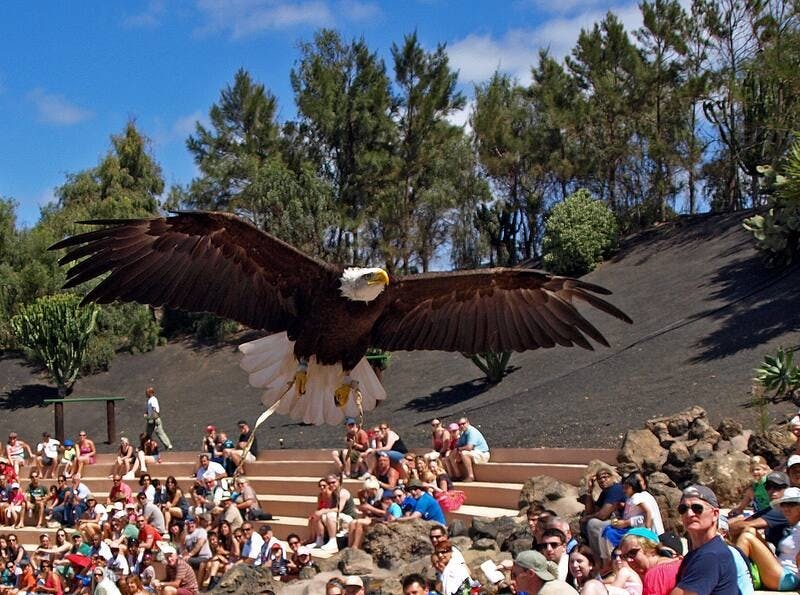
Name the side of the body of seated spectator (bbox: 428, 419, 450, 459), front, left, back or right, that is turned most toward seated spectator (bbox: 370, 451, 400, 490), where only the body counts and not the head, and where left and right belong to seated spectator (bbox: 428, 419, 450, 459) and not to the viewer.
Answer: front

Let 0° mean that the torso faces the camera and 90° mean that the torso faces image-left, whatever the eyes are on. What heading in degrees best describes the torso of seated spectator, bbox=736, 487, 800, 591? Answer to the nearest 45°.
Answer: approximately 90°

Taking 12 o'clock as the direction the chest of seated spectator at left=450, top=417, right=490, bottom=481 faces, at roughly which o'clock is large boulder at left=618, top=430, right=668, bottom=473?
The large boulder is roughly at 9 o'clock from the seated spectator.

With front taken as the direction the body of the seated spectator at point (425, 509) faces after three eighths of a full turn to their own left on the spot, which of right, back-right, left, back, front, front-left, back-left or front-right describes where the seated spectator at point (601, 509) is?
front-right

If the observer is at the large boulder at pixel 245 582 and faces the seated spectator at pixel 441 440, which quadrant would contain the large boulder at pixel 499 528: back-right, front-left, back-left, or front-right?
front-right

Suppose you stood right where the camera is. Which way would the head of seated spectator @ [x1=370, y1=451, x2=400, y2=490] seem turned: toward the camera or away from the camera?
toward the camera

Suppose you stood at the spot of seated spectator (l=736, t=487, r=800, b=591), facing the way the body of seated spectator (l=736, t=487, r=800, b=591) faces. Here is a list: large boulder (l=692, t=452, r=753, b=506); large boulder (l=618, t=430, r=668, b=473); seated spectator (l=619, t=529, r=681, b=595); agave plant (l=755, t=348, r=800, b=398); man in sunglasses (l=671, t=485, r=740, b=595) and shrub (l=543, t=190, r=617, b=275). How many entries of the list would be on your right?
4

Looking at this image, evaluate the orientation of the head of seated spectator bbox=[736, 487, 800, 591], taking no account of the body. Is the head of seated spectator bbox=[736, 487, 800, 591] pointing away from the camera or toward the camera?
toward the camera

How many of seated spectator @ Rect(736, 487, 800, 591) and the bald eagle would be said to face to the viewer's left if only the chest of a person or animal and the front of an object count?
1

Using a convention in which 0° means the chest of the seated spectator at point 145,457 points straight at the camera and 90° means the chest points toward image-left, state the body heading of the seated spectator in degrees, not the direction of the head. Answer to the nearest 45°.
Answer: approximately 45°
